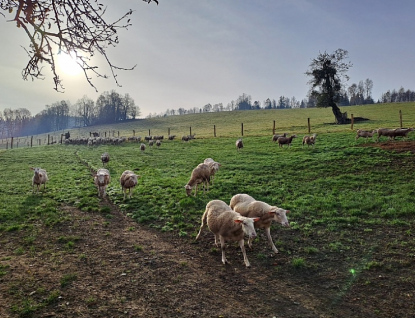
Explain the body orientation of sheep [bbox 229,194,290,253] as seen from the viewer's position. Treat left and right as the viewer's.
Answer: facing the viewer and to the right of the viewer

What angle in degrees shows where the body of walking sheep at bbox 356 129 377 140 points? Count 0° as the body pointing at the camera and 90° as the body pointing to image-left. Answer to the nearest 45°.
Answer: approximately 90°

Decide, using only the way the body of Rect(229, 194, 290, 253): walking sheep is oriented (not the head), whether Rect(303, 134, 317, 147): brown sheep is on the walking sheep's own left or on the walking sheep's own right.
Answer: on the walking sheep's own left

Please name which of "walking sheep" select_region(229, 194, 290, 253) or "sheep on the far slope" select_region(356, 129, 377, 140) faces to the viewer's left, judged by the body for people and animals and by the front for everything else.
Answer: "sheep on the far slope" select_region(356, 129, 377, 140)

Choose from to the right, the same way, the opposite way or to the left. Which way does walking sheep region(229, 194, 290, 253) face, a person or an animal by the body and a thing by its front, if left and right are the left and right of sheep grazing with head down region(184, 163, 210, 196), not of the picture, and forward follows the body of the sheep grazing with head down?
to the left

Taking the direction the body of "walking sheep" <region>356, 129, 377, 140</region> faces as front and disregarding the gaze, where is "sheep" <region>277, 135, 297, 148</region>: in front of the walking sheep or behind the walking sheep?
in front

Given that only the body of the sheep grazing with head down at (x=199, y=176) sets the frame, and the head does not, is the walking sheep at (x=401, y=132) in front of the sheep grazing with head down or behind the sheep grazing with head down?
behind

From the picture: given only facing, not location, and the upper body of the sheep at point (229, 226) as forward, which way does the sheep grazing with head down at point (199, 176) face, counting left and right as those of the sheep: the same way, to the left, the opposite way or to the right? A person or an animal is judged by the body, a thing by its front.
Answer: to the right

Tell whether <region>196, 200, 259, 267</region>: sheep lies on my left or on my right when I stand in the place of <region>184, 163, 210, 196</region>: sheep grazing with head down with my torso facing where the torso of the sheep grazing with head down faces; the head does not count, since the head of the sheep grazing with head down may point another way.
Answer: on my left

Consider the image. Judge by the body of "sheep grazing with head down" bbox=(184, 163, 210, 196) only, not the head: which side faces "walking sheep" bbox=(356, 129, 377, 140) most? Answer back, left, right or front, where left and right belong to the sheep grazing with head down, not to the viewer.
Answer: back

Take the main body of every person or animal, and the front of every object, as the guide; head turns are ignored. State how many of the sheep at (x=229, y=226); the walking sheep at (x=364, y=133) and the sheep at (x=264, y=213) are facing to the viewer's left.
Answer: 1

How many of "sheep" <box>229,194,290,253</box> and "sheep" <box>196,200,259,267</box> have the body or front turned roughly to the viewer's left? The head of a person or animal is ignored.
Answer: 0
